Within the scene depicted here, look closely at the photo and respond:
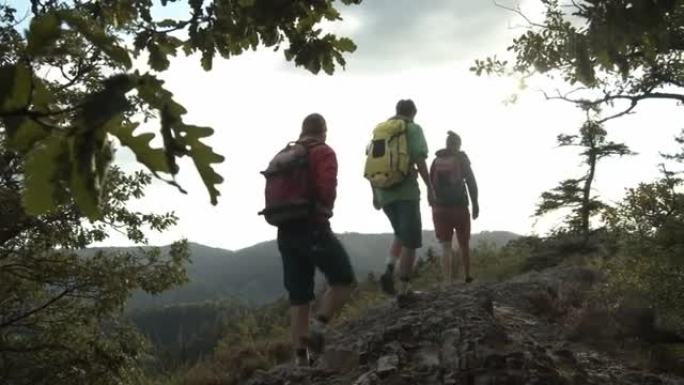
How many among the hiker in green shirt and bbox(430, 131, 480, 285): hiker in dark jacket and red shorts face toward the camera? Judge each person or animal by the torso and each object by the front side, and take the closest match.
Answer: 0

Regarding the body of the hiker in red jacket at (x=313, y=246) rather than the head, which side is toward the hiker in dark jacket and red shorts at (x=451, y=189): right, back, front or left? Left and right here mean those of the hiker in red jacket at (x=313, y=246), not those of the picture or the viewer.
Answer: front

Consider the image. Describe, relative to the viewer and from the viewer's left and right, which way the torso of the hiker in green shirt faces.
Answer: facing away from the viewer and to the right of the viewer

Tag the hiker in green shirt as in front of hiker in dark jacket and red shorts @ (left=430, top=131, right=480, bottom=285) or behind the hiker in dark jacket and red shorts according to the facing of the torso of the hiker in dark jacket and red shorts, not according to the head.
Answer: behind

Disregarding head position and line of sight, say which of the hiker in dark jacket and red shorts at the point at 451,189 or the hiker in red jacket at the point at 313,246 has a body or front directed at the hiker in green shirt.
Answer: the hiker in red jacket at the point at 313,246

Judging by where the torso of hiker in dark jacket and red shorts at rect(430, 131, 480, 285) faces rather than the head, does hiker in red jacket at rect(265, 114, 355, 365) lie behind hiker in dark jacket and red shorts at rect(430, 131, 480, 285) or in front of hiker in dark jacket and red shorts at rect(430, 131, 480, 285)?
behind

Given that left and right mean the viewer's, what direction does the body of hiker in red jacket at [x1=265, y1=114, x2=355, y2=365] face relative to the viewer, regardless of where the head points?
facing away from the viewer and to the right of the viewer

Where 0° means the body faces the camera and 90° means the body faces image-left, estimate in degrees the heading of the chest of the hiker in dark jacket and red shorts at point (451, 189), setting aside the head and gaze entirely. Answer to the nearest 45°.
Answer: approximately 180°

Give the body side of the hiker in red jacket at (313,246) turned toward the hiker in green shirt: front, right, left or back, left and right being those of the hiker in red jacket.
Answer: front
